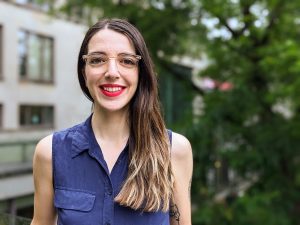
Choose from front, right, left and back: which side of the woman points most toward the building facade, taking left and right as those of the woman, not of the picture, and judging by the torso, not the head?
back

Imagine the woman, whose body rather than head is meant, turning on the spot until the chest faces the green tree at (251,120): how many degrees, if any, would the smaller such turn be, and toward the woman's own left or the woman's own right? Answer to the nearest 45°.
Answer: approximately 180°

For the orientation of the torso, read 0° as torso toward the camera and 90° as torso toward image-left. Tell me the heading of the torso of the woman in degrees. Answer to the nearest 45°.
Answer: approximately 0°

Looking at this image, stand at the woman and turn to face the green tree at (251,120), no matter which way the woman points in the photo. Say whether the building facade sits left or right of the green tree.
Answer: left
